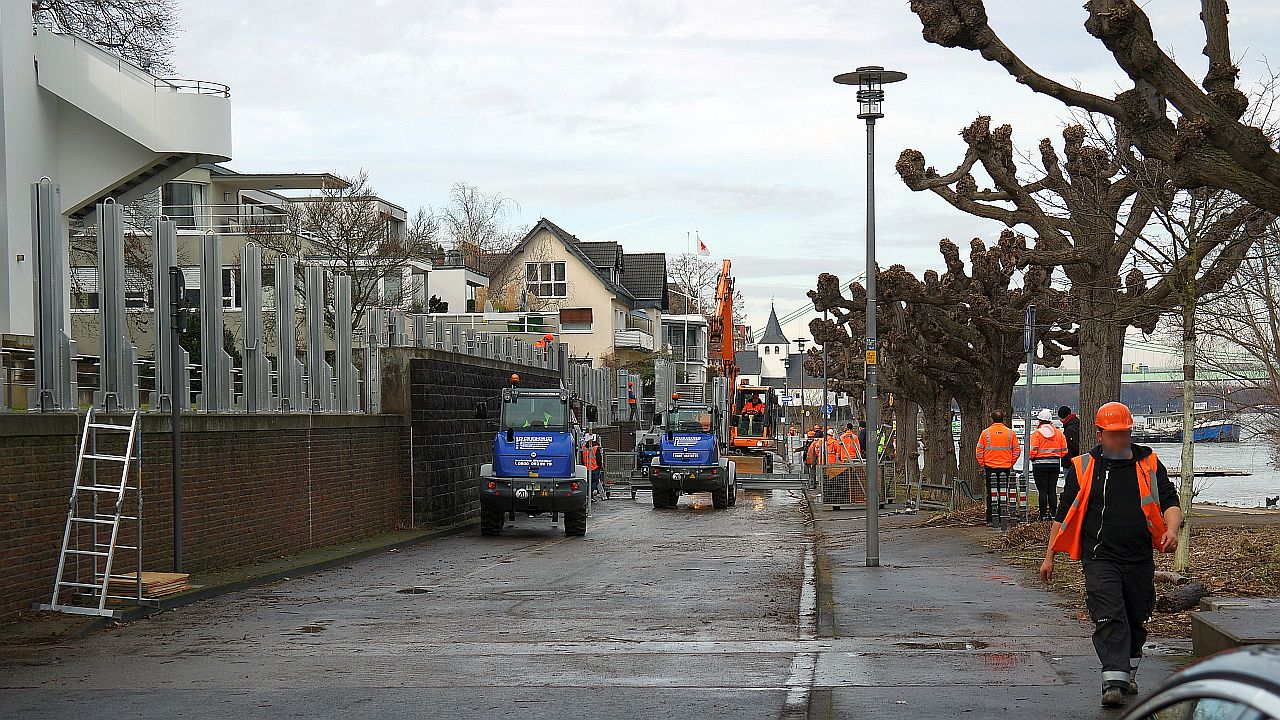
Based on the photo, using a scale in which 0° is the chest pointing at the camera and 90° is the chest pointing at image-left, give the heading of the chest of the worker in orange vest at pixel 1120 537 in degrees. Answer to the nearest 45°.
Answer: approximately 0°

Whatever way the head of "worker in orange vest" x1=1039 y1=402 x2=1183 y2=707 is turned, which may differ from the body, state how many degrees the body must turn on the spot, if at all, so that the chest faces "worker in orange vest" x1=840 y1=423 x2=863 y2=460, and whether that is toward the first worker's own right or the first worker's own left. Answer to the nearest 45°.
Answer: approximately 180°
